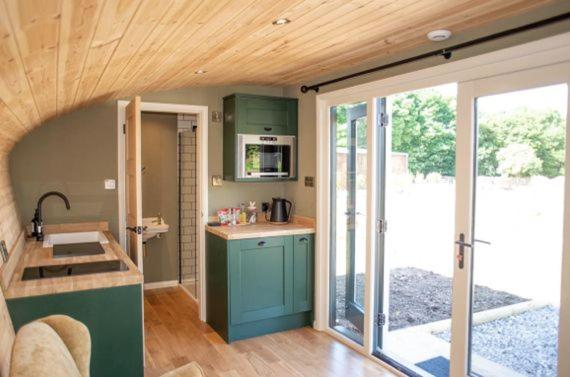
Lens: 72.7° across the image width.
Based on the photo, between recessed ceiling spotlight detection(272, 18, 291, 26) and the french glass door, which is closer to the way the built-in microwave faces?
the recessed ceiling spotlight

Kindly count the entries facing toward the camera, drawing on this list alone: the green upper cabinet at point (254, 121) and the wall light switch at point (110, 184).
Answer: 2

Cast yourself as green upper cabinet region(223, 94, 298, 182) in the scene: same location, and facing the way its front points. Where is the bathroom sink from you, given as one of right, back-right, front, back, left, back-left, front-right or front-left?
back-right

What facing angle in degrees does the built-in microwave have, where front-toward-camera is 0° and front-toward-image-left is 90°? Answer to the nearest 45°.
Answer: approximately 0°

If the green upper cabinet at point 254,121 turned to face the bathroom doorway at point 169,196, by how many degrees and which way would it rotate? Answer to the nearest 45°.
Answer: approximately 135° to its right

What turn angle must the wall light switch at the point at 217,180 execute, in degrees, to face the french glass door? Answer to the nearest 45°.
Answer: approximately 45° to its left
